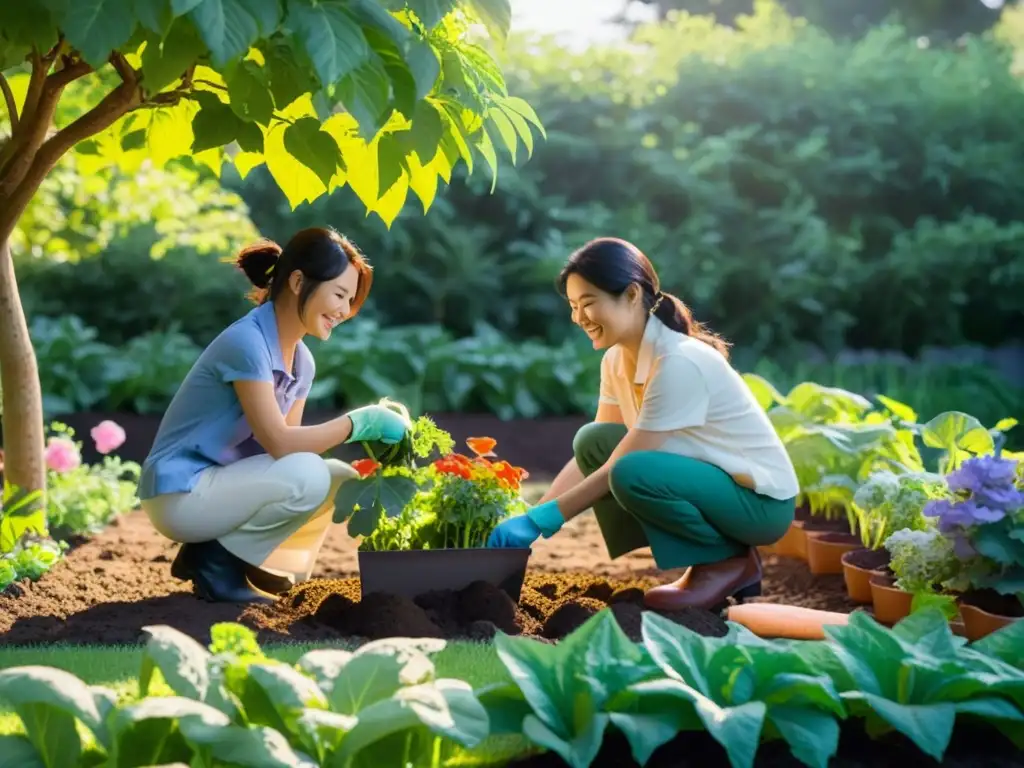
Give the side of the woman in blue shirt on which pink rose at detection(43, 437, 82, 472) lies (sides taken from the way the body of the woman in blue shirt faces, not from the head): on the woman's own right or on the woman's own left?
on the woman's own left

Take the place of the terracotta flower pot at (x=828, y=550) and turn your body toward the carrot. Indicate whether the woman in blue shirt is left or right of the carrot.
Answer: right

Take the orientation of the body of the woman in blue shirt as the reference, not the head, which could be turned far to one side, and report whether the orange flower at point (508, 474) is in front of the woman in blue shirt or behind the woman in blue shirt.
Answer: in front

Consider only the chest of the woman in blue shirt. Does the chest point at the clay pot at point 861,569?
yes

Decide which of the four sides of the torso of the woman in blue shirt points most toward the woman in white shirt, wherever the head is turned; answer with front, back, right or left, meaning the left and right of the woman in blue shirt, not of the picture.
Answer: front

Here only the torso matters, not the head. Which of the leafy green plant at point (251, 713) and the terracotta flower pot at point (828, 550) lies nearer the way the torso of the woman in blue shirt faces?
the terracotta flower pot

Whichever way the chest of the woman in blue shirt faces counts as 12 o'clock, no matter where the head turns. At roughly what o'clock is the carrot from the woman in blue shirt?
The carrot is roughly at 1 o'clock from the woman in blue shirt.

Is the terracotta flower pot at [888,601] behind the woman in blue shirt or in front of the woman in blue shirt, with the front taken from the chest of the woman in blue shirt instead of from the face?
in front

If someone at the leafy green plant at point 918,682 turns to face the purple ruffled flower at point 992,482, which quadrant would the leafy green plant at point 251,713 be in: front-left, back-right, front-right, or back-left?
back-left

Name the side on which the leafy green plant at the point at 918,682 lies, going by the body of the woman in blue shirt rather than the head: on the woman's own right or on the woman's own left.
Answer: on the woman's own right

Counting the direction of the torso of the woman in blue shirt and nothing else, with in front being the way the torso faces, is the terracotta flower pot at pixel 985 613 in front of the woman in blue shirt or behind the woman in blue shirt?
in front

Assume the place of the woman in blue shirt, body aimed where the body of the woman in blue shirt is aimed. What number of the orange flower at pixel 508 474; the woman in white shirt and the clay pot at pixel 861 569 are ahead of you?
3

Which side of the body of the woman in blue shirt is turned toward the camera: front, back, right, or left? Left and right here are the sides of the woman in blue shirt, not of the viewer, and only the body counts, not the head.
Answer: right
